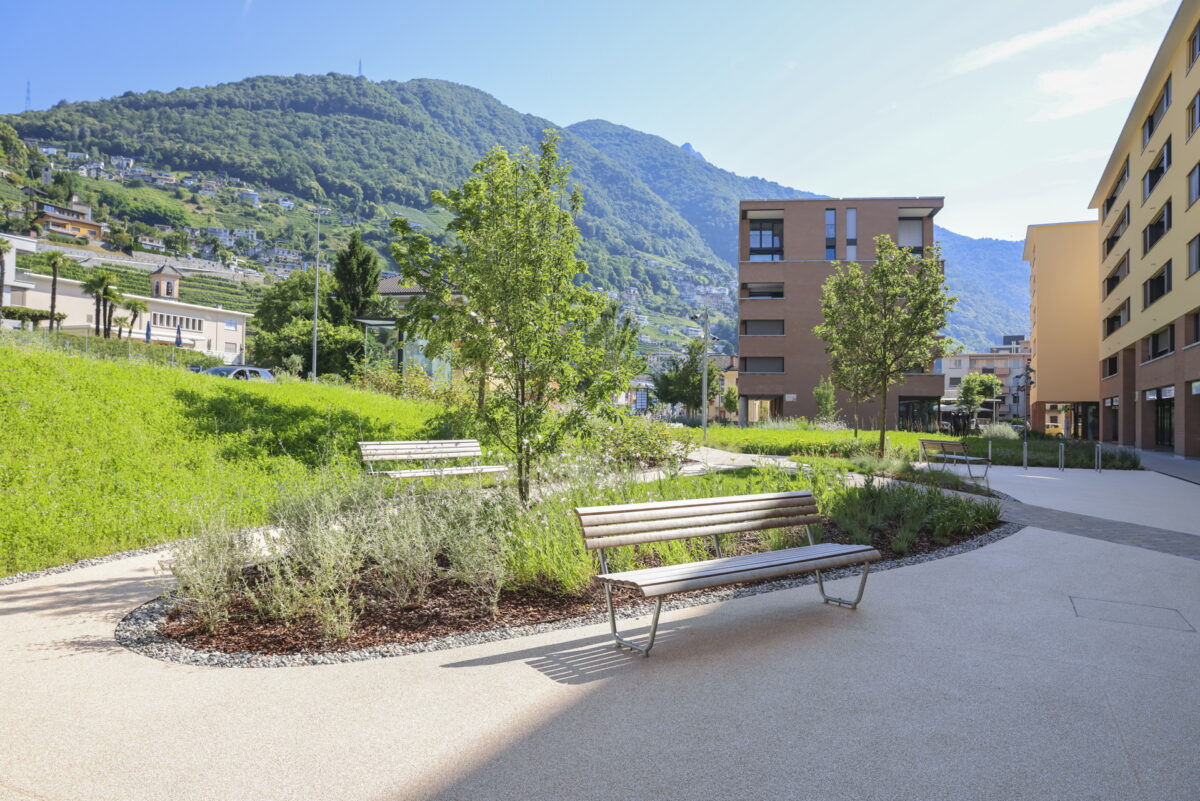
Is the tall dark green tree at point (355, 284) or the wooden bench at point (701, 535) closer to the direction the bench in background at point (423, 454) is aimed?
the wooden bench

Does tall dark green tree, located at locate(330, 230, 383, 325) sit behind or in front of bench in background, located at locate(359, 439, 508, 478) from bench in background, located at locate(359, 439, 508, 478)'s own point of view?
behind

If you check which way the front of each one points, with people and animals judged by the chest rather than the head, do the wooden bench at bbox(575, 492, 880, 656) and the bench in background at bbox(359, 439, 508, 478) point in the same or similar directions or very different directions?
same or similar directions

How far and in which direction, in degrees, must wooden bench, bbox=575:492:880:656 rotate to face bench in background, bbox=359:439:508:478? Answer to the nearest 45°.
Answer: approximately 180°

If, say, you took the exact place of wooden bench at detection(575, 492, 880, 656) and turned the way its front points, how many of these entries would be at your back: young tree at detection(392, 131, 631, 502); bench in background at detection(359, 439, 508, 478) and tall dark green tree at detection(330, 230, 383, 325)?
3

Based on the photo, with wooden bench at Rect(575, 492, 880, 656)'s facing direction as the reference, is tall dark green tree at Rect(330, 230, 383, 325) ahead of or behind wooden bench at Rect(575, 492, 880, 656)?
behind

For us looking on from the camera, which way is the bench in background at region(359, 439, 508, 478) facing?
facing the viewer and to the right of the viewer

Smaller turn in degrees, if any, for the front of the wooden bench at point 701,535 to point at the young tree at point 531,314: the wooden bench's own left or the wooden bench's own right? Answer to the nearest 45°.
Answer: approximately 180°

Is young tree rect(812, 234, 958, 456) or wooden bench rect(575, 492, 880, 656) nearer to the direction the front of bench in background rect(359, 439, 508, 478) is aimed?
the wooden bench

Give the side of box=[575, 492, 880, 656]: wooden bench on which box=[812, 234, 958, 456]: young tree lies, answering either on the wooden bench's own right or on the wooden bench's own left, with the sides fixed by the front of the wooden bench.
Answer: on the wooden bench's own left

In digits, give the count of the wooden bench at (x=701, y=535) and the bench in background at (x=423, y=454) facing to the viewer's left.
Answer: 0
